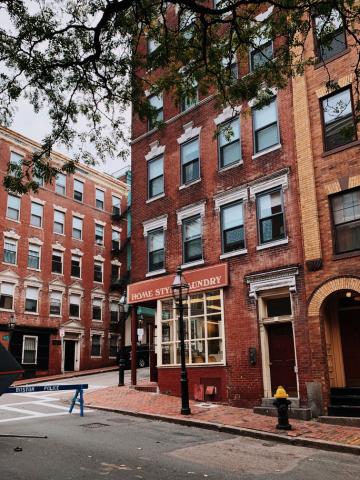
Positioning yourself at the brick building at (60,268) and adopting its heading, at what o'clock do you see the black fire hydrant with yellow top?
The black fire hydrant with yellow top is roughly at 1 o'clock from the brick building.

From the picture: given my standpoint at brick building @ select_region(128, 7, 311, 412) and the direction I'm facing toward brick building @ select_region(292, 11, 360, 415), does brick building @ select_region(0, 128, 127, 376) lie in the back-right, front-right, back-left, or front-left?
back-left

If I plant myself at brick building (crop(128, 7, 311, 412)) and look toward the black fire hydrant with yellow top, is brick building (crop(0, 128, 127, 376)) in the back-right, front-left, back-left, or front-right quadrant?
back-right

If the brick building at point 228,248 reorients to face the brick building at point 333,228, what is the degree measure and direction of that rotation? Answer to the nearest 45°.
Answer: approximately 90° to its left

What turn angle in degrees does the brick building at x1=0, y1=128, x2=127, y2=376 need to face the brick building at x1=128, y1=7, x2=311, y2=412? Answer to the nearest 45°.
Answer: approximately 45° to its right

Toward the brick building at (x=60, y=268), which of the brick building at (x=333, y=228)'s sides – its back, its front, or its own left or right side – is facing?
right

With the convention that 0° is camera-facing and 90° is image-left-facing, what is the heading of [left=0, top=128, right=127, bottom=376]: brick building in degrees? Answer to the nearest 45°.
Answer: approximately 315°

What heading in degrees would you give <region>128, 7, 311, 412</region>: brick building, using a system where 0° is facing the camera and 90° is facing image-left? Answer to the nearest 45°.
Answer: approximately 45°
